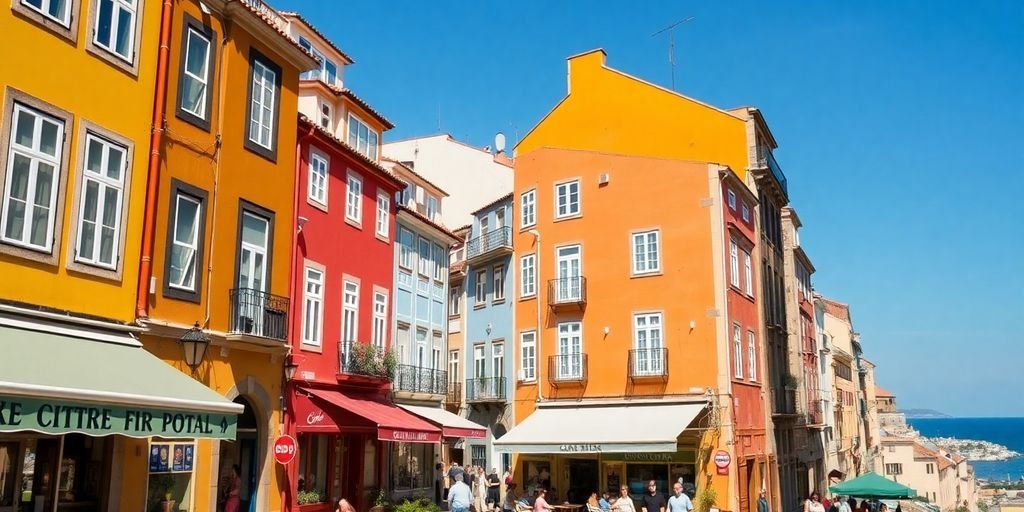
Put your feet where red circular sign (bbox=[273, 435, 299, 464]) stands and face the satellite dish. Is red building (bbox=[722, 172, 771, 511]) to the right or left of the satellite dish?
right

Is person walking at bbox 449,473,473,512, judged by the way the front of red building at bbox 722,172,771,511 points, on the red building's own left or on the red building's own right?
on the red building's own right

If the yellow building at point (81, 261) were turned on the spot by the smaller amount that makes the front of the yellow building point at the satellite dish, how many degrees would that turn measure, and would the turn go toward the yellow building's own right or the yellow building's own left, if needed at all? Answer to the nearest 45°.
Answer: approximately 90° to the yellow building's own left

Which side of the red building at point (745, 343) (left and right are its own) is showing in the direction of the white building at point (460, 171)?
back

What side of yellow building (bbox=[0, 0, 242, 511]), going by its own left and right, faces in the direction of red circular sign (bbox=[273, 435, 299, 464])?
left

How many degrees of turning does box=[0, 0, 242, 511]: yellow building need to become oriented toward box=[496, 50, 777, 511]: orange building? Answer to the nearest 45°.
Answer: approximately 90° to its left

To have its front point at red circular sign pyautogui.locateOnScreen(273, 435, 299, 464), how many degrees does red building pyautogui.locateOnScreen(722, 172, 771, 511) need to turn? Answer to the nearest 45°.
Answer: approximately 90° to its right

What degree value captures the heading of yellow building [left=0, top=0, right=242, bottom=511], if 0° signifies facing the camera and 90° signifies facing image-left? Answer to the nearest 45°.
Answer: approximately 315°
